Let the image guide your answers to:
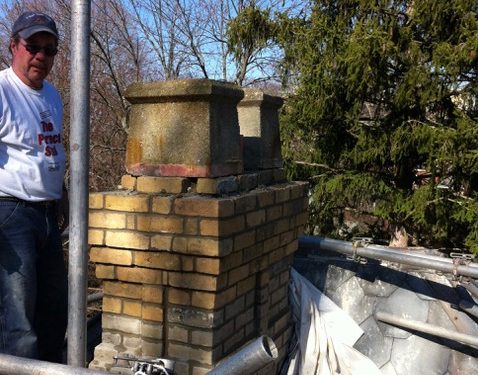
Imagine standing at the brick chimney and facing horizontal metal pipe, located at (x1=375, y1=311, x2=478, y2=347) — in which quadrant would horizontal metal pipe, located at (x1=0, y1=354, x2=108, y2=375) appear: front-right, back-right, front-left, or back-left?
back-right

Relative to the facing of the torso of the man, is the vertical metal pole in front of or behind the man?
in front

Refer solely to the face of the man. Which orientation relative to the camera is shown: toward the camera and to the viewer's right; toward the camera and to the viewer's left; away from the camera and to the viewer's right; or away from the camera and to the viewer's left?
toward the camera and to the viewer's right

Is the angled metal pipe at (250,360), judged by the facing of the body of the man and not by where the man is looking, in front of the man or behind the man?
in front

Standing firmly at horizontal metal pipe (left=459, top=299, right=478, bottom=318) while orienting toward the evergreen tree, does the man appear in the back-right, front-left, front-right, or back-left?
back-left

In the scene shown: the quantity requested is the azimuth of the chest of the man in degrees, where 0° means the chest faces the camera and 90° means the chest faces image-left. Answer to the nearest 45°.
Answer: approximately 315°

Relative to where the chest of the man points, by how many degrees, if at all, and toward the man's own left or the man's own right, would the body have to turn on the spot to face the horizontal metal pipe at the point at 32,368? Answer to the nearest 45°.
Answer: approximately 45° to the man's own right

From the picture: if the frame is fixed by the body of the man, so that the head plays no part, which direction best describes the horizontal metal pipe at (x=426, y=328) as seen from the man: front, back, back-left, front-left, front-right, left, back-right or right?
front-left

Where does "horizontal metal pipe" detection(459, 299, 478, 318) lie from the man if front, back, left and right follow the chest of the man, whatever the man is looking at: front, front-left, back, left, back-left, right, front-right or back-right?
front-left
